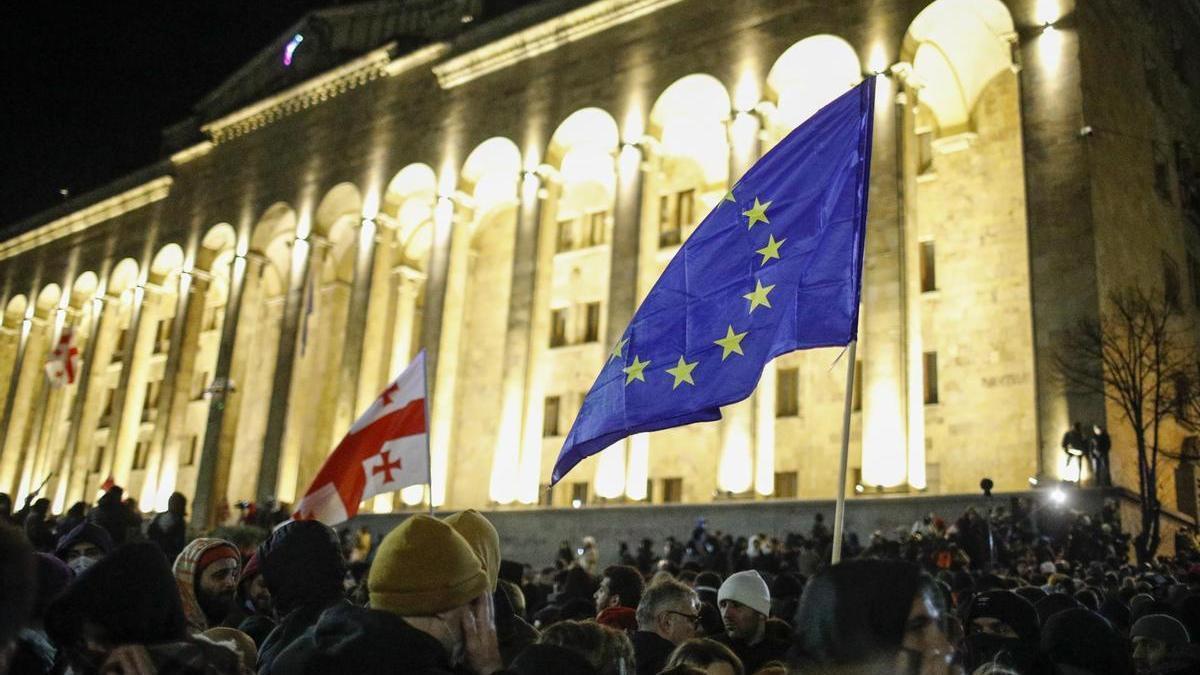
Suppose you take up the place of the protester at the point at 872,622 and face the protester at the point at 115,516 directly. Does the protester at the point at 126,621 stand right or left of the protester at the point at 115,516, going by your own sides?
left

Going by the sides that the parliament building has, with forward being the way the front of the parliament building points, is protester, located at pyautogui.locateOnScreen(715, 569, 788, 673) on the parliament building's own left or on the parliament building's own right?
on the parliament building's own left

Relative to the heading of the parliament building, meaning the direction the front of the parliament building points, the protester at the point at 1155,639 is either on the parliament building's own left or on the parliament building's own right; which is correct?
on the parliament building's own left

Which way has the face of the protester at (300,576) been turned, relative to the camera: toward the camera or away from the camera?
away from the camera

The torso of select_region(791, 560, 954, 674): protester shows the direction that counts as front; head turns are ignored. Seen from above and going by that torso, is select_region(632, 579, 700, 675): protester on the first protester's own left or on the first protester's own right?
on the first protester's own left
